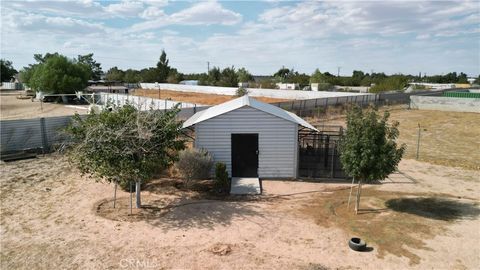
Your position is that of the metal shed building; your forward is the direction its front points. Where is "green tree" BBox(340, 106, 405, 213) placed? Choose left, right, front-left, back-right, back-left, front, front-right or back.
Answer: front-left

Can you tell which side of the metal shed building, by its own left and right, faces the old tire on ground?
front

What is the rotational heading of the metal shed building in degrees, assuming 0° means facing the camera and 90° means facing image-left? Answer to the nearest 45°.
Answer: approximately 0°

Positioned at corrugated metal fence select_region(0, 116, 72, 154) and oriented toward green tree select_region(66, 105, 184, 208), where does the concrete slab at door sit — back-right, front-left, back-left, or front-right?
front-left

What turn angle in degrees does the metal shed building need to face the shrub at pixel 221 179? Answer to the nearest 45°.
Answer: approximately 45° to its right

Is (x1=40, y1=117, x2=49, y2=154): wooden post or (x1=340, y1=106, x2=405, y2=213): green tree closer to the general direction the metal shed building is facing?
the green tree

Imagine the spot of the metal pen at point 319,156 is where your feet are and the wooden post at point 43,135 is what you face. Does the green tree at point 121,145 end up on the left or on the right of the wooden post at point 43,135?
left

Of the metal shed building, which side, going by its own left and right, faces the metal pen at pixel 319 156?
left

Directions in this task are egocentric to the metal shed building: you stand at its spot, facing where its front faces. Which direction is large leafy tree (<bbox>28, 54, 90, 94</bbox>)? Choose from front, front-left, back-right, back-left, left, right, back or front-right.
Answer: back-right

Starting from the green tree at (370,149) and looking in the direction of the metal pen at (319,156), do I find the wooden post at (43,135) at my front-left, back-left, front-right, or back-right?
front-left

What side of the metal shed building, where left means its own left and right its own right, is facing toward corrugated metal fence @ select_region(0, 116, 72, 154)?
right

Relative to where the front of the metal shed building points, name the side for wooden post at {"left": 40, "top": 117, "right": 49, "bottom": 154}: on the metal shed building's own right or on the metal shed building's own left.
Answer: on the metal shed building's own right

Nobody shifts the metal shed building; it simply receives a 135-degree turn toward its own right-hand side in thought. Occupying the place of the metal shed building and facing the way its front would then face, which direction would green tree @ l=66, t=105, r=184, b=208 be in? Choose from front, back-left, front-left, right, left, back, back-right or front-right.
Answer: left

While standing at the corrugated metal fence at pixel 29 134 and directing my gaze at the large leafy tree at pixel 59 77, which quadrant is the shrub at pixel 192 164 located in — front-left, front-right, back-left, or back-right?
back-right

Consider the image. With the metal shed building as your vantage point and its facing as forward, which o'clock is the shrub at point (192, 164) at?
The shrub is roughly at 2 o'clock from the metal shed building.
